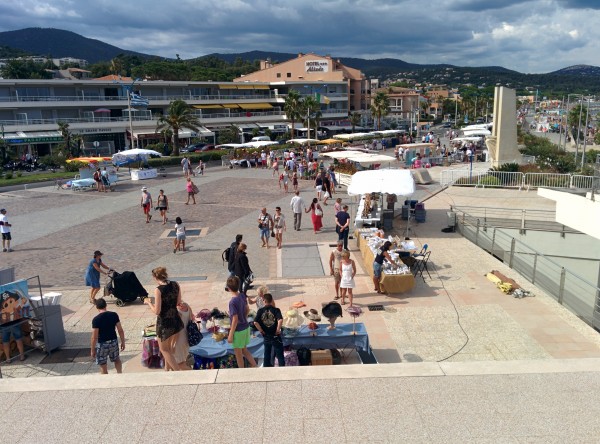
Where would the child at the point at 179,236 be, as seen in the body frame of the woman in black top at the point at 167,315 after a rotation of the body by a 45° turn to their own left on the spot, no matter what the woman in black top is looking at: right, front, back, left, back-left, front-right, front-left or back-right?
right

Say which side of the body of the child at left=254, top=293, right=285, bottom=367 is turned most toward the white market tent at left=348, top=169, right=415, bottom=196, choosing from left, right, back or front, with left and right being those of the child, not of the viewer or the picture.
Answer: front

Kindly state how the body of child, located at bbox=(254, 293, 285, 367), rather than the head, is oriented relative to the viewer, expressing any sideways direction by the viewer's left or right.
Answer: facing away from the viewer
